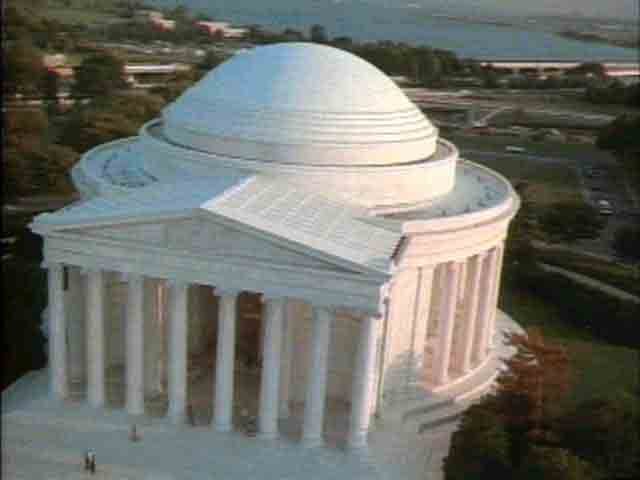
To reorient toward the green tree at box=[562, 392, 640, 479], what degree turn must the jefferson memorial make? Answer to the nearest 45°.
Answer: approximately 90° to its left

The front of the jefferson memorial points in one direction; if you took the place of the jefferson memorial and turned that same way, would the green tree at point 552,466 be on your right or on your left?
on your left

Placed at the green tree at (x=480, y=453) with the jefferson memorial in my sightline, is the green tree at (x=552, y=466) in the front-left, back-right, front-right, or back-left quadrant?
back-right

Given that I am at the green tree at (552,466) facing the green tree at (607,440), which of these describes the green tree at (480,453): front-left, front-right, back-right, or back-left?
back-left

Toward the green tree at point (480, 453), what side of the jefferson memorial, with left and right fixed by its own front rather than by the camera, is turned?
left

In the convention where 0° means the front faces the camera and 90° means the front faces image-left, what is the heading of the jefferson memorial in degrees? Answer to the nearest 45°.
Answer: approximately 45°
